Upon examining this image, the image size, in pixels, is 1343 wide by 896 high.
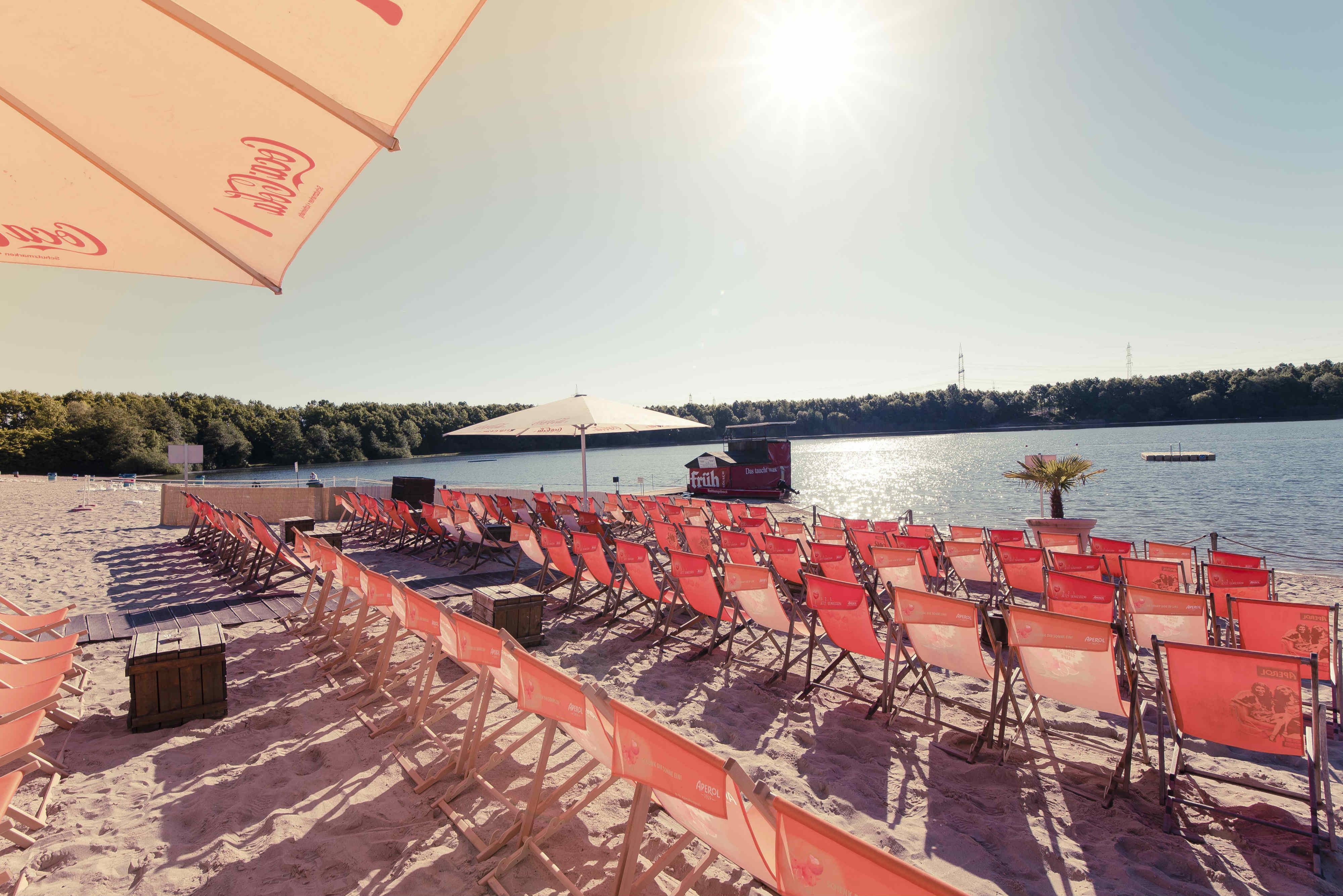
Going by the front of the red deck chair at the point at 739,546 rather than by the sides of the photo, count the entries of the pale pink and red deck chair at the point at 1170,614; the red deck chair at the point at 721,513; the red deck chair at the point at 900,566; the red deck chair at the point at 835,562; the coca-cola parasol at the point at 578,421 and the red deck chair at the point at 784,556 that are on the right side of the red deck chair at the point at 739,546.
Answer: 4

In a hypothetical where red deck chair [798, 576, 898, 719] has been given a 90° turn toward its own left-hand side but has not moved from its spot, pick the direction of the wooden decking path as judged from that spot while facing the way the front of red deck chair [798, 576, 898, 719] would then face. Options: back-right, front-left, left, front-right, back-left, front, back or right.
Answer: front-left

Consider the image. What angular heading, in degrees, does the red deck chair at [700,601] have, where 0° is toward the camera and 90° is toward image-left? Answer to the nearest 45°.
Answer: approximately 225°

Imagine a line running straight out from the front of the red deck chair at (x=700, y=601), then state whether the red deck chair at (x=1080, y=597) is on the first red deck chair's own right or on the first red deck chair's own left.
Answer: on the first red deck chair's own right

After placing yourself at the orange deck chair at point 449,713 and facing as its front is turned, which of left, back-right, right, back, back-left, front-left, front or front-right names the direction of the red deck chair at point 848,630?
front-right

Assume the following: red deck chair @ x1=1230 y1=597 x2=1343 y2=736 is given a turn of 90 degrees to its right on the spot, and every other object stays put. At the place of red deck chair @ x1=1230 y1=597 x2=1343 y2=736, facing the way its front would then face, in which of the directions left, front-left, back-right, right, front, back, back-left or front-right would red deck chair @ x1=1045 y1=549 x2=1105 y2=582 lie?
left

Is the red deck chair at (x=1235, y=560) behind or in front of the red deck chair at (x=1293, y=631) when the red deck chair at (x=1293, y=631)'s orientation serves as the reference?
in front

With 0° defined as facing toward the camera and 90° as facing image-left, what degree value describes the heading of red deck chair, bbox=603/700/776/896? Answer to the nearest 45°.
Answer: approximately 225°

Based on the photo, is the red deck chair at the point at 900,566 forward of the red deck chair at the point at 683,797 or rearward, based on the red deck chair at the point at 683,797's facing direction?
forward

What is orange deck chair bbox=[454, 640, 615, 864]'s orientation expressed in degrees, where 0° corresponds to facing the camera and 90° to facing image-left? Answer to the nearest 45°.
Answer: approximately 225°

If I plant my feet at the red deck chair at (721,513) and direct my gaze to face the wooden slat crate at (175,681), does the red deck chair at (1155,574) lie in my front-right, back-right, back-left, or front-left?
front-left

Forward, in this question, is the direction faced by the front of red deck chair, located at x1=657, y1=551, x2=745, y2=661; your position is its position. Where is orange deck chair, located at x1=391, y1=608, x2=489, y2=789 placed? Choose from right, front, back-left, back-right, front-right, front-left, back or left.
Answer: back

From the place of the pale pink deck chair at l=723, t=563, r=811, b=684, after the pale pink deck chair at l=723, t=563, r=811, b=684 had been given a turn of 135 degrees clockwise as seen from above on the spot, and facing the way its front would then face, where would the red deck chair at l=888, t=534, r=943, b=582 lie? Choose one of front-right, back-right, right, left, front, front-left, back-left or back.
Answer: back-left

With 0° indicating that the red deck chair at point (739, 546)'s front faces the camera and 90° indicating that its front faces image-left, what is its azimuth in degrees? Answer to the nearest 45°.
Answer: approximately 225°

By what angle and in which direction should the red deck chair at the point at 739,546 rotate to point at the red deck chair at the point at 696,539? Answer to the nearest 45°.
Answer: approximately 90° to its left

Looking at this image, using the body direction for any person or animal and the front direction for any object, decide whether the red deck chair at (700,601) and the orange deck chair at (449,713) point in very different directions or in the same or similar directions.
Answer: same or similar directions

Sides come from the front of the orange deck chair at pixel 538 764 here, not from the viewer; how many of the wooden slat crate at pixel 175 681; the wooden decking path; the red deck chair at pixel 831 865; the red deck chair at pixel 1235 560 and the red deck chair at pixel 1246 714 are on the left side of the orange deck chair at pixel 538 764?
2

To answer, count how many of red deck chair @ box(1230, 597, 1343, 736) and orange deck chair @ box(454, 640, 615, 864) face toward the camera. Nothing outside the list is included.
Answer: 0

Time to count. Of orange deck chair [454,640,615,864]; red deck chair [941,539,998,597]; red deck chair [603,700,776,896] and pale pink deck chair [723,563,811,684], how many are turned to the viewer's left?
0

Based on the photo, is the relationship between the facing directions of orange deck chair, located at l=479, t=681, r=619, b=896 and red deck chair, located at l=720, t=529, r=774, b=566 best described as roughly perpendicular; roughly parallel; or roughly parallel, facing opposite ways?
roughly parallel

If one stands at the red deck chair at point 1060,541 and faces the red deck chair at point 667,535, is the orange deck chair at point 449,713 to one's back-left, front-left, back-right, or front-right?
front-left
